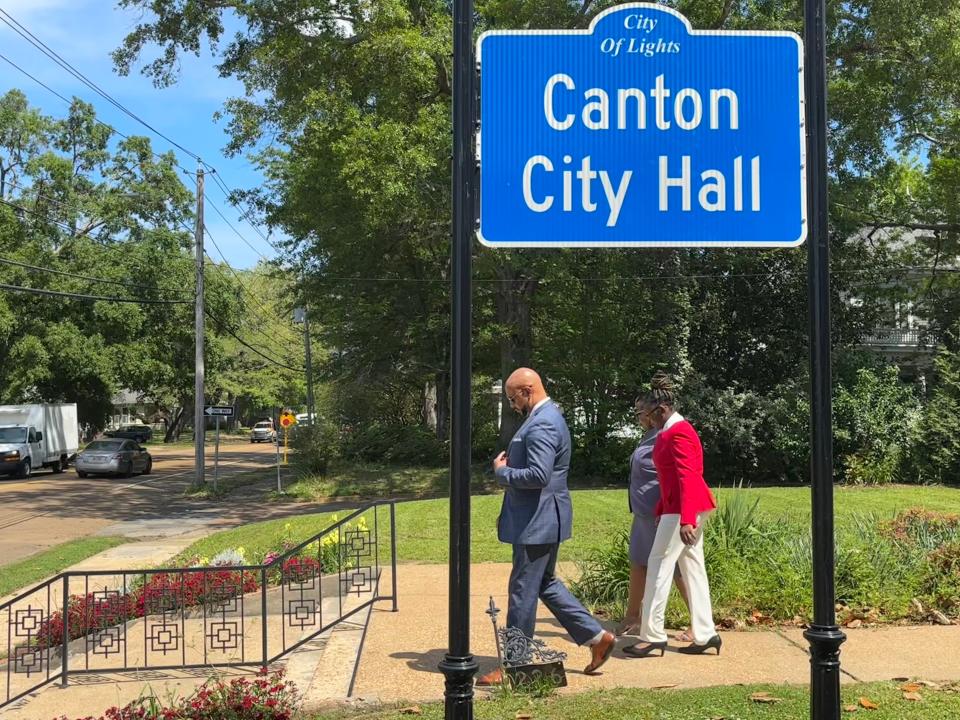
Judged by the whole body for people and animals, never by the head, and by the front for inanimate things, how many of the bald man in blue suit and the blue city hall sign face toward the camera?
1

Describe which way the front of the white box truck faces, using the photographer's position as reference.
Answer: facing the viewer and to the left of the viewer

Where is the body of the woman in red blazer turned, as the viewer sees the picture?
to the viewer's left

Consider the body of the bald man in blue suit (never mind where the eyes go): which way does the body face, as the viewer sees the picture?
to the viewer's left

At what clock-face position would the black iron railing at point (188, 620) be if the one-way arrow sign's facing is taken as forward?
The black iron railing is roughly at 12 o'clock from the one-way arrow sign.

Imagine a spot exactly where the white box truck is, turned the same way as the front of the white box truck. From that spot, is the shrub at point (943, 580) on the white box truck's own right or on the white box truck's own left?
on the white box truck's own left

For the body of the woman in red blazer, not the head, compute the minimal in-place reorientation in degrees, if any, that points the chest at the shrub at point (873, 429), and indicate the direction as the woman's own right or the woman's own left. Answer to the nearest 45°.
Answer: approximately 90° to the woman's own right

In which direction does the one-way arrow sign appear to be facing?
toward the camera

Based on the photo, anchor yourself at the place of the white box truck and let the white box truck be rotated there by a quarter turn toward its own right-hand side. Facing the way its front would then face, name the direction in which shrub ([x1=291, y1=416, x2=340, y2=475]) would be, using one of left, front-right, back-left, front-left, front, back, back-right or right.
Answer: back

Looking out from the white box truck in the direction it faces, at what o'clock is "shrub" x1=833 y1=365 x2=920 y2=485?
The shrub is roughly at 9 o'clock from the white box truck.

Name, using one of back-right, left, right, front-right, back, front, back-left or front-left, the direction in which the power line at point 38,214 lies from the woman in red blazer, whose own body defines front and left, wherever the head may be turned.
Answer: front-right

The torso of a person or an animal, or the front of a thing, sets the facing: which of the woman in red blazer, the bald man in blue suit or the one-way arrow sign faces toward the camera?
the one-way arrow sign

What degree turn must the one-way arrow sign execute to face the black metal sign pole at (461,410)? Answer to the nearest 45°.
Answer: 0° — it already faces it

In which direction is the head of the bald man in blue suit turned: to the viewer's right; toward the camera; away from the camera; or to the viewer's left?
to the viewer's left

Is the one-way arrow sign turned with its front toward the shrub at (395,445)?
no

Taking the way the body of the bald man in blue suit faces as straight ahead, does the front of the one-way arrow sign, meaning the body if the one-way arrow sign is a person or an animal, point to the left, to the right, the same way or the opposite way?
to the left

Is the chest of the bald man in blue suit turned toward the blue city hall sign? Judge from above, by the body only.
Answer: no

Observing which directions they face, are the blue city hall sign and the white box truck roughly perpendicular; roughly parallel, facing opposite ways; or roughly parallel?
roughly parallel

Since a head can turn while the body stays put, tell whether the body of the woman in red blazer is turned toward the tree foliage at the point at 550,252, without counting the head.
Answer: no

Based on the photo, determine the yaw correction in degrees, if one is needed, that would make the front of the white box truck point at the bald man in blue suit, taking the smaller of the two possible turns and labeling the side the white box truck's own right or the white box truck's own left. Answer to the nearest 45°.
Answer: approximately 45° to the white box truck's own left

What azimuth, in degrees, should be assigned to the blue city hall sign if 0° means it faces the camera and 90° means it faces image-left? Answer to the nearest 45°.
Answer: approximately 0°
